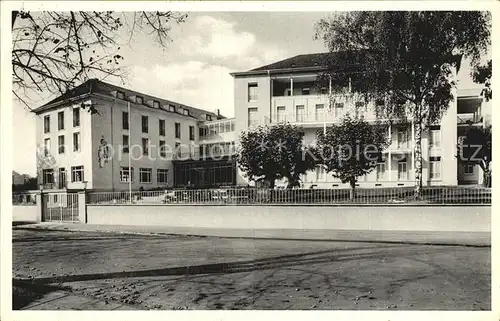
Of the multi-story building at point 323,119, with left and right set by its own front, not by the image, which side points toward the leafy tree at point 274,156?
front

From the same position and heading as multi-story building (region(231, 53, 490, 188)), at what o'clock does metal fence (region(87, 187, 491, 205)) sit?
The metal fence is roughly at 12 o'clock from the multi-story building.

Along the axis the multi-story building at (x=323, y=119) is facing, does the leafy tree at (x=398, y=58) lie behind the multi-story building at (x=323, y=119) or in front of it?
in front

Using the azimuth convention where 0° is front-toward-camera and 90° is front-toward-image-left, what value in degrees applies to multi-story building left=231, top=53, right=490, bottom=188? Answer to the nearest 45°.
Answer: approximately 0°

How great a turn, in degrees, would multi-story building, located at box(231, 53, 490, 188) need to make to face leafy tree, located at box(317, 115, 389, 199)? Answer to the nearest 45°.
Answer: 0° — it already faces it

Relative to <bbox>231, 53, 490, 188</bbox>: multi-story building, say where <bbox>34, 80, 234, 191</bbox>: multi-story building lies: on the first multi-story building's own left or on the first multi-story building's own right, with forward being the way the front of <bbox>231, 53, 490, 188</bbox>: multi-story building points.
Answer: on the first multi-story building's own right
